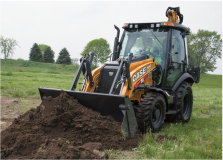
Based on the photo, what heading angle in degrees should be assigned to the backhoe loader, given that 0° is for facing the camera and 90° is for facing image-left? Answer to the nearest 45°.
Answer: approximately 45°

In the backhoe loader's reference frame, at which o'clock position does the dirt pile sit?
The dirt pile is roughly at 12 o'clock from the backhoe loader.
